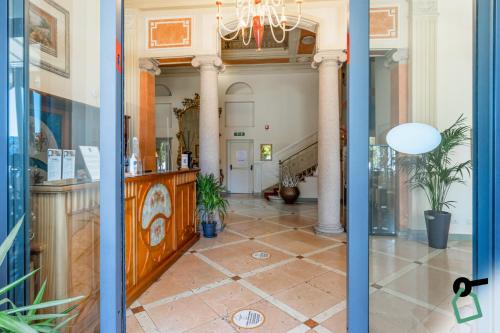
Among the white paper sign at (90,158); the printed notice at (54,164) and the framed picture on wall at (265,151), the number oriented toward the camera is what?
3

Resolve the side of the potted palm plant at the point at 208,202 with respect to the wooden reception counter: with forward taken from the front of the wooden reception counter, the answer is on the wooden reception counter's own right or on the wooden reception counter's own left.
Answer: on the wooden reception counter's own left

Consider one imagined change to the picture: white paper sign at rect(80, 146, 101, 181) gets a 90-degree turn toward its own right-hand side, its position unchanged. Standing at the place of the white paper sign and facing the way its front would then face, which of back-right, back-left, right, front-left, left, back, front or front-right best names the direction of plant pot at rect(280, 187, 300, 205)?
back-right

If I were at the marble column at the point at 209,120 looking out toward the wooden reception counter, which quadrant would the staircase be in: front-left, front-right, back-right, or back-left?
back-left

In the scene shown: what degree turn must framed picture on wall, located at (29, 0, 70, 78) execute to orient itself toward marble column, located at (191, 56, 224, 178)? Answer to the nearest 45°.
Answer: approximately 90° to its left

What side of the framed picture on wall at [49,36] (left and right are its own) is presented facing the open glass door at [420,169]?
front

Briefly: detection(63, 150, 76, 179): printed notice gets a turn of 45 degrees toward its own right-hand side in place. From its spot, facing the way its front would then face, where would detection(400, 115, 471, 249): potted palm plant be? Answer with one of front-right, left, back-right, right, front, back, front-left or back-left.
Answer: left
